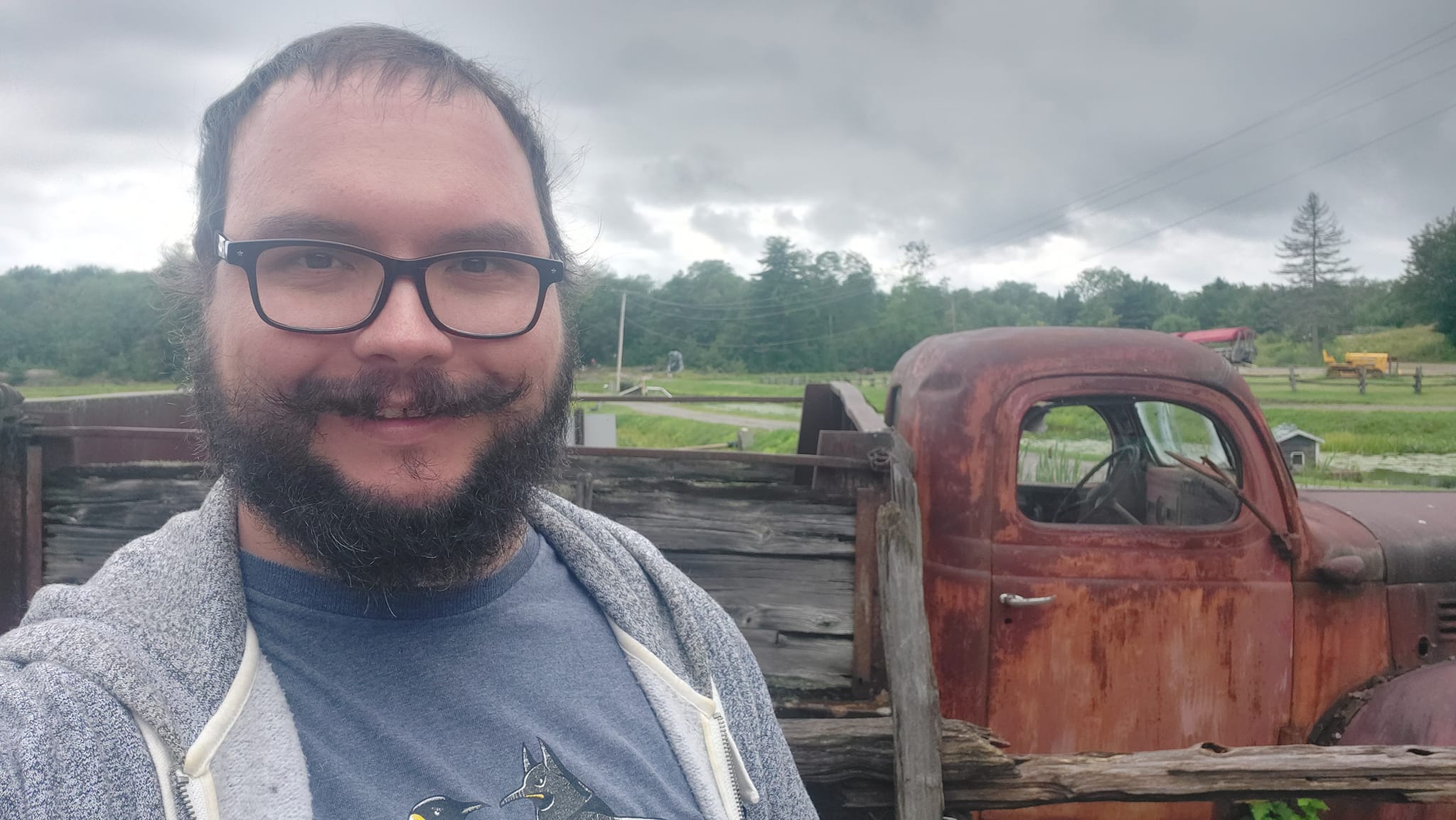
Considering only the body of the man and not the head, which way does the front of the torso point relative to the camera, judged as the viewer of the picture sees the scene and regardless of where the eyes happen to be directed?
toward the camera

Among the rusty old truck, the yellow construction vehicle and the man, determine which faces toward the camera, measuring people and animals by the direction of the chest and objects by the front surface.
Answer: the man

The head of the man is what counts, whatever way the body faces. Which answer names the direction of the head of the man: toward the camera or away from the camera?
toward the camera

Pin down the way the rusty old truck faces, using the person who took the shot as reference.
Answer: facing to the right of the viewer

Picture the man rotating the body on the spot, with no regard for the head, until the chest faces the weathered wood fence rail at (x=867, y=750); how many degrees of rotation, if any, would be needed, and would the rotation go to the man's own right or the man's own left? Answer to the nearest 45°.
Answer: approximately 135° to the man's own left

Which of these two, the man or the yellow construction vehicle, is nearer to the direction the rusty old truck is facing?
the yellow construction vehicle

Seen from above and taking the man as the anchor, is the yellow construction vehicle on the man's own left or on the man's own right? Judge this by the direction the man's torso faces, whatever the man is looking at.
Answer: on the man's own left

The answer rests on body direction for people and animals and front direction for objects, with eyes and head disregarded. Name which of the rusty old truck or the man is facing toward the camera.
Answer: the man

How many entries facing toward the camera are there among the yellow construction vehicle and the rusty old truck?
0

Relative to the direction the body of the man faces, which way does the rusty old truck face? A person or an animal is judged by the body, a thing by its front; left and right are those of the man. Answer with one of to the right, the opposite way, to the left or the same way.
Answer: to the left

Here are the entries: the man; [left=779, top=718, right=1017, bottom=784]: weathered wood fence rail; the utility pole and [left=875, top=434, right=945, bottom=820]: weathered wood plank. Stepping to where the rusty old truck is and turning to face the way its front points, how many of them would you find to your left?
1
